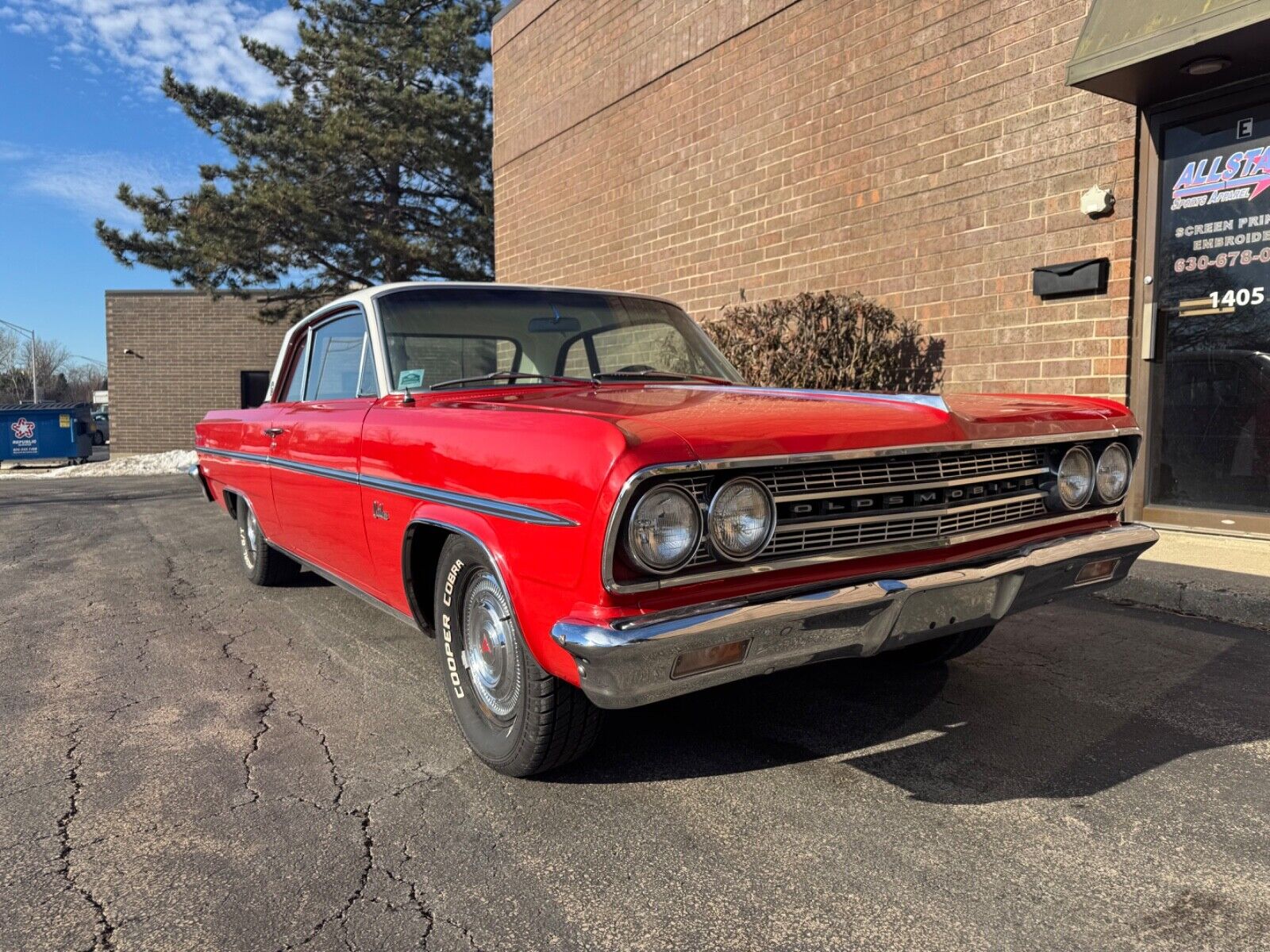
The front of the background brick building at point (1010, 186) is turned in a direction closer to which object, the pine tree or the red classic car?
the red classic car

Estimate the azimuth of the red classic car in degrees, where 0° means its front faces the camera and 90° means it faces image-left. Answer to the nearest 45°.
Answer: approximately 315°

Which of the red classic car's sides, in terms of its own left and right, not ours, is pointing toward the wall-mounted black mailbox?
left

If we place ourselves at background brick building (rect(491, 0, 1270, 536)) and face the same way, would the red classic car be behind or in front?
in front

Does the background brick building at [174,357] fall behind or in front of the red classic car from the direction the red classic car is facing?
behind

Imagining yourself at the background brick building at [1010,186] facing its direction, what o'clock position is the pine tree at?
The pine tree is roughly at 3 o'clock from the background brick building.

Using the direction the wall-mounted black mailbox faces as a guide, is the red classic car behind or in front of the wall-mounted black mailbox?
in front

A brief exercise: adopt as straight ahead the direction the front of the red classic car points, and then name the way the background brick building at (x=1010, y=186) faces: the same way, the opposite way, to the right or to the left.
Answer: to the right

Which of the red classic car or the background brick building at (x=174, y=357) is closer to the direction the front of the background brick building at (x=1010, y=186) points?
the red classic car

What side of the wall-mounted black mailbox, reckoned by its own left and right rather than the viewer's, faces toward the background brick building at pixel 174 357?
right

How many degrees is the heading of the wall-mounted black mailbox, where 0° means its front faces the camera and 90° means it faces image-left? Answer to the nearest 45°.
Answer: approximately 45°

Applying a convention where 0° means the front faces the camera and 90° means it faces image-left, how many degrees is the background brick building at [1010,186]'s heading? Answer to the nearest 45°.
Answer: approximately 45°
